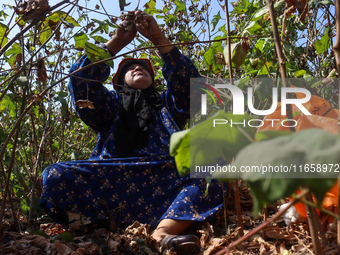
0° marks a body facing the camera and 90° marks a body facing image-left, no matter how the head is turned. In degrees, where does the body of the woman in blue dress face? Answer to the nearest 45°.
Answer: approximately 0°

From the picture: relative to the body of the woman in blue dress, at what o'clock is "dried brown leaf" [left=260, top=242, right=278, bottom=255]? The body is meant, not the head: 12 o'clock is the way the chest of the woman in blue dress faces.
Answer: The dried brown leaf is roughly at 11 o'clock from the woman in blue dress.
